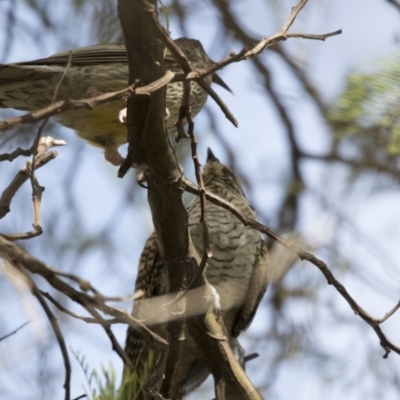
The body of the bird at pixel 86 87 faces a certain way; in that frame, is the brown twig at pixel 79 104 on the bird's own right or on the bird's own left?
on the bird's own right

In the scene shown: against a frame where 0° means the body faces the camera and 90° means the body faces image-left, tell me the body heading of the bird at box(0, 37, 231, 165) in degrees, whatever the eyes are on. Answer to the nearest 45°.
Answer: approximately 270°
